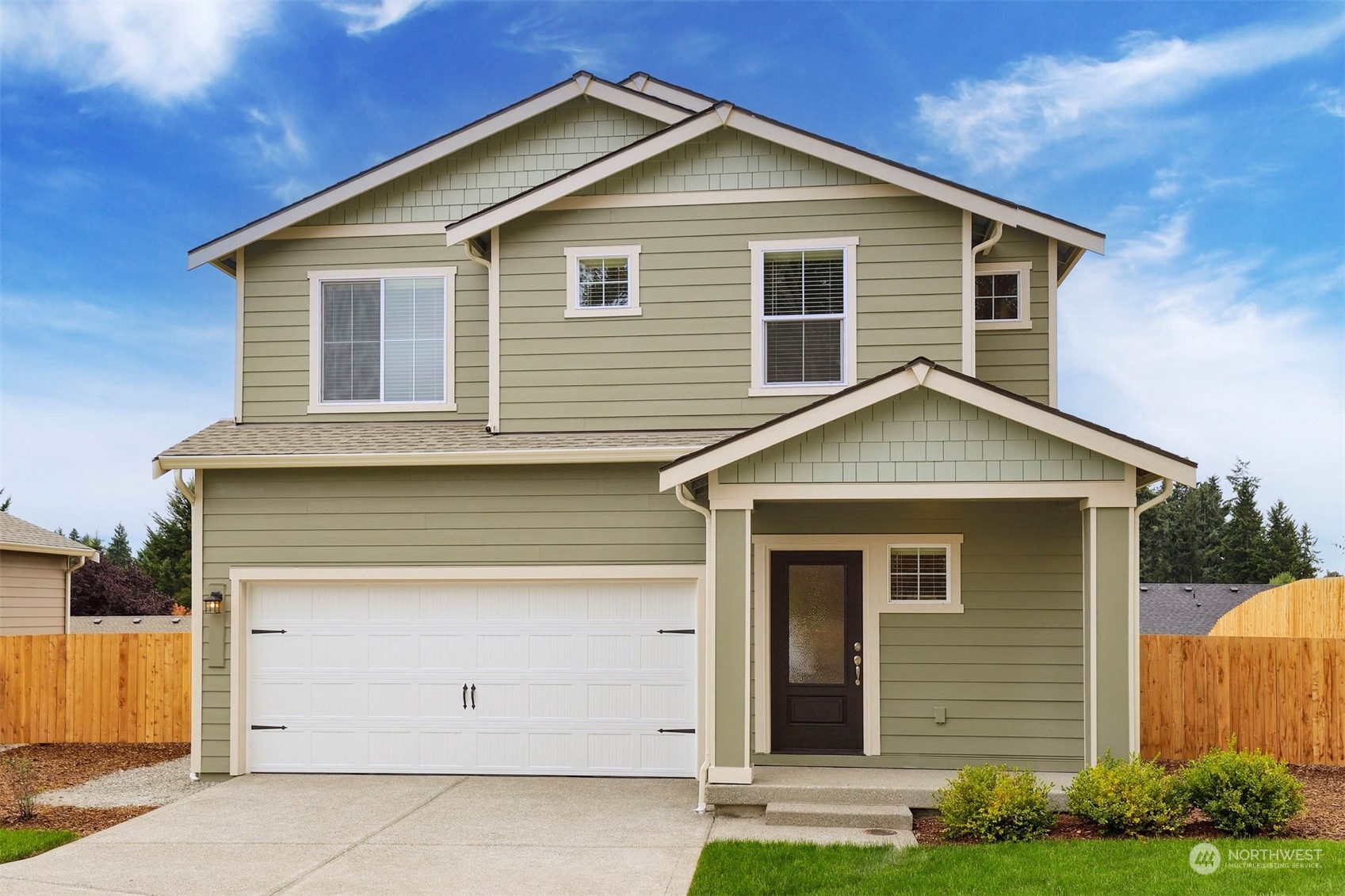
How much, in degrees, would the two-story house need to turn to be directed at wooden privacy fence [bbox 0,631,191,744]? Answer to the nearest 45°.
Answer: approximately 135° to its right

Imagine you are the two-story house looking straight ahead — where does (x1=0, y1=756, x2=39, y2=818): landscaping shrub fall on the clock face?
The landscaping shrub is roughly at 3 o'clock from the two-story house.

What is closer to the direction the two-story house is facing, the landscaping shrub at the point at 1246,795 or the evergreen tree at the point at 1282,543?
the landscaping shrub

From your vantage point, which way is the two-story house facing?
toward the camera
